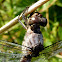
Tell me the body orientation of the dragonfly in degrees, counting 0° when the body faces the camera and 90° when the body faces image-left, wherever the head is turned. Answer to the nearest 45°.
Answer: approximately 180°
